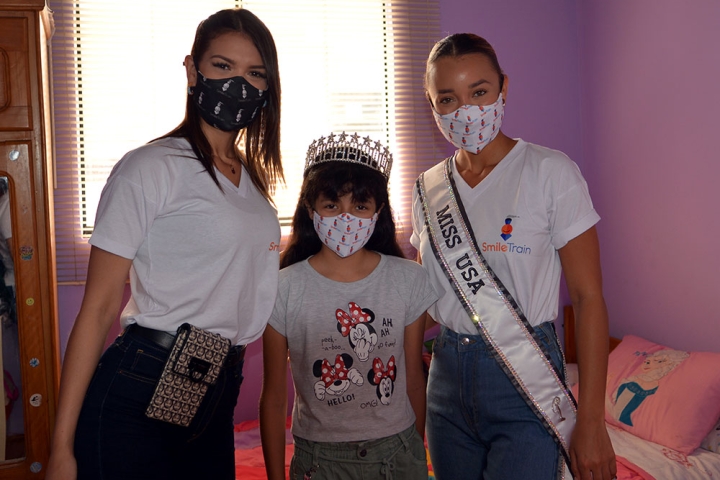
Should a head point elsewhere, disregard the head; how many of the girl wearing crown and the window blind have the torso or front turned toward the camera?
2

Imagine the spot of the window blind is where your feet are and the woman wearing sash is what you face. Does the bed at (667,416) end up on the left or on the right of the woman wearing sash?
left

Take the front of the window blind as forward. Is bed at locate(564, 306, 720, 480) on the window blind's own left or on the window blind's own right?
on the window blind's own left

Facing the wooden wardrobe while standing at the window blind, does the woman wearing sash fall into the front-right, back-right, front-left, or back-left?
front-left

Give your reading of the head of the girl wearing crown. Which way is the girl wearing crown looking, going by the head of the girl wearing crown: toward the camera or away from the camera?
toward the camera

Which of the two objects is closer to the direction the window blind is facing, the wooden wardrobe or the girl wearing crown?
the girl wearing crown

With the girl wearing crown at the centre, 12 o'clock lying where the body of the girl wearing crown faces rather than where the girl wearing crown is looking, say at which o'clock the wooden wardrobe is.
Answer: The wooden wardrobe is roughly at 4 o'clock from the girl wearing crown.

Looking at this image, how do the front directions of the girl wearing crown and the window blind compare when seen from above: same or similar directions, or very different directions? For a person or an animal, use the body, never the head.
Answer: same or similar directions

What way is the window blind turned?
toward the camera

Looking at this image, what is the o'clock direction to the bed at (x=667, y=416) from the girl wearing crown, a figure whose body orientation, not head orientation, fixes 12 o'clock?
The bed is roughly at 8 o'clock from the girl wearing crown.

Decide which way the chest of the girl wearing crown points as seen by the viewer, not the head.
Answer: toward the camera

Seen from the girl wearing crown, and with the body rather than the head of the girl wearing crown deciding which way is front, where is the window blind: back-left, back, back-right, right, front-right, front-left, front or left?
back

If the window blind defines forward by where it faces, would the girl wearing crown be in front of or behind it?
in front

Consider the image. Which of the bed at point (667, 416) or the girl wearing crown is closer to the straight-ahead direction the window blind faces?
the girl wearing crown
